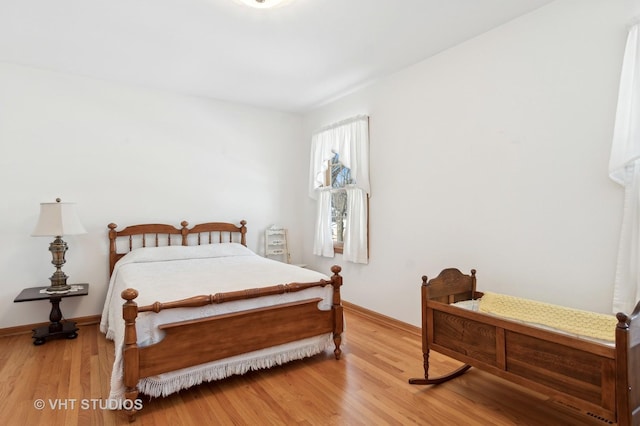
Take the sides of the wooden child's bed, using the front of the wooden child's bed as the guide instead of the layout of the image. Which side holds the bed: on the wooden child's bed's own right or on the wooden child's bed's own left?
on the wooden child's bed's own right

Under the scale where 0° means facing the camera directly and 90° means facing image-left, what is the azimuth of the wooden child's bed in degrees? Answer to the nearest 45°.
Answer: approximately 315°

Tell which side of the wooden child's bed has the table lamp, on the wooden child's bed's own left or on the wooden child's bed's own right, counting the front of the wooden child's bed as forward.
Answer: on the wooden child's bed's own right

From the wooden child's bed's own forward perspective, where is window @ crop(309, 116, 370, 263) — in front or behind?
behind

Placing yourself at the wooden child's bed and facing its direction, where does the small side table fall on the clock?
The small side table is roughly at 4 o'clock from the wooden child's bed.

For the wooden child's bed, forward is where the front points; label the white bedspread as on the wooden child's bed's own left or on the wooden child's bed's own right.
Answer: on the wooden child's bed's own right
